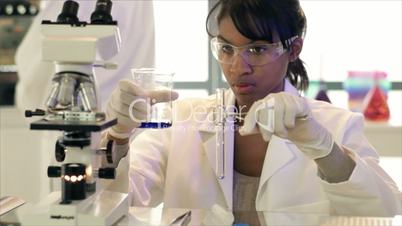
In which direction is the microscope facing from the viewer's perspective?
toward the camera

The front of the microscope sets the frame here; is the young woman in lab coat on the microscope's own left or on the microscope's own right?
on the microscope's own left

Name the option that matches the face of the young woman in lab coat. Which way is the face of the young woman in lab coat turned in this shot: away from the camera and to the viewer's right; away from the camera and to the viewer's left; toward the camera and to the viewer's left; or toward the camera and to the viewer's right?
toward the camera and to the viewer's left

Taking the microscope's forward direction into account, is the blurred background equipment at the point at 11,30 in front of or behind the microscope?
behind
